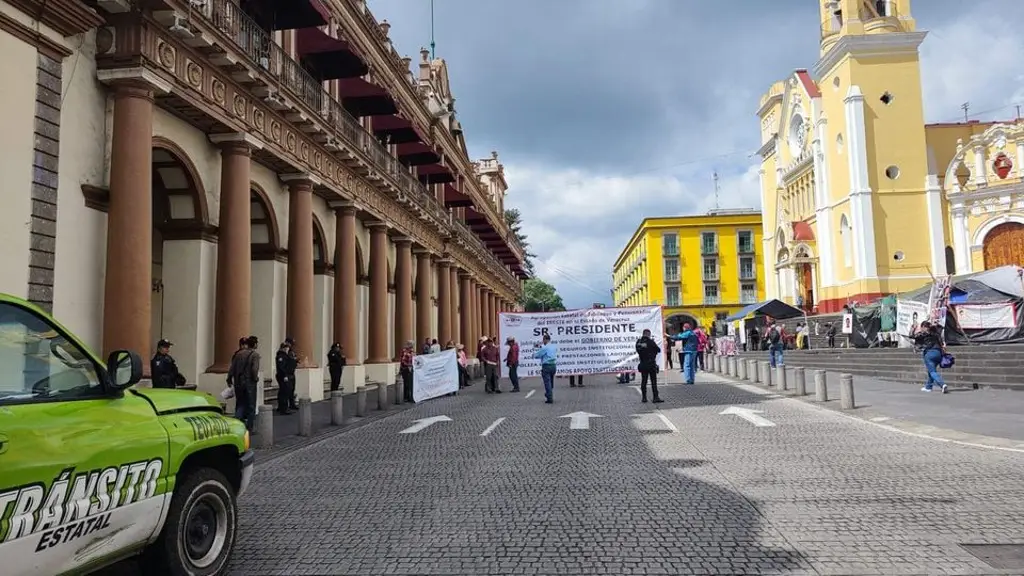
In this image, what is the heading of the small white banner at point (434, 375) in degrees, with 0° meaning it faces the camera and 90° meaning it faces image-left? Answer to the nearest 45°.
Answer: approximately 0°

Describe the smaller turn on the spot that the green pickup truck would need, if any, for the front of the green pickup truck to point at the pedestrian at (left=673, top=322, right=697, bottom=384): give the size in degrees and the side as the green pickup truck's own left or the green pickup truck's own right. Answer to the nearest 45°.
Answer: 0° — it already faces them

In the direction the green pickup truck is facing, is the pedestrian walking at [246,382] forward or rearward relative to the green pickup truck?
forward

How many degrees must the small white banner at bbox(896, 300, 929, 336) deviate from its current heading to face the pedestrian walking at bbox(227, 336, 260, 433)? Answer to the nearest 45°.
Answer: approximately 45° to its right

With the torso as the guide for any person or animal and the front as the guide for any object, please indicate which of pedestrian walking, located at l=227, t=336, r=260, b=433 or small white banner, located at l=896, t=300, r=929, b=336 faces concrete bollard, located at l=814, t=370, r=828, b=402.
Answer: the small white banner

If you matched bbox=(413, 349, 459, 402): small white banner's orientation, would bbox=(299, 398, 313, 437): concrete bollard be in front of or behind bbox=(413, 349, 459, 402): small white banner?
in front
